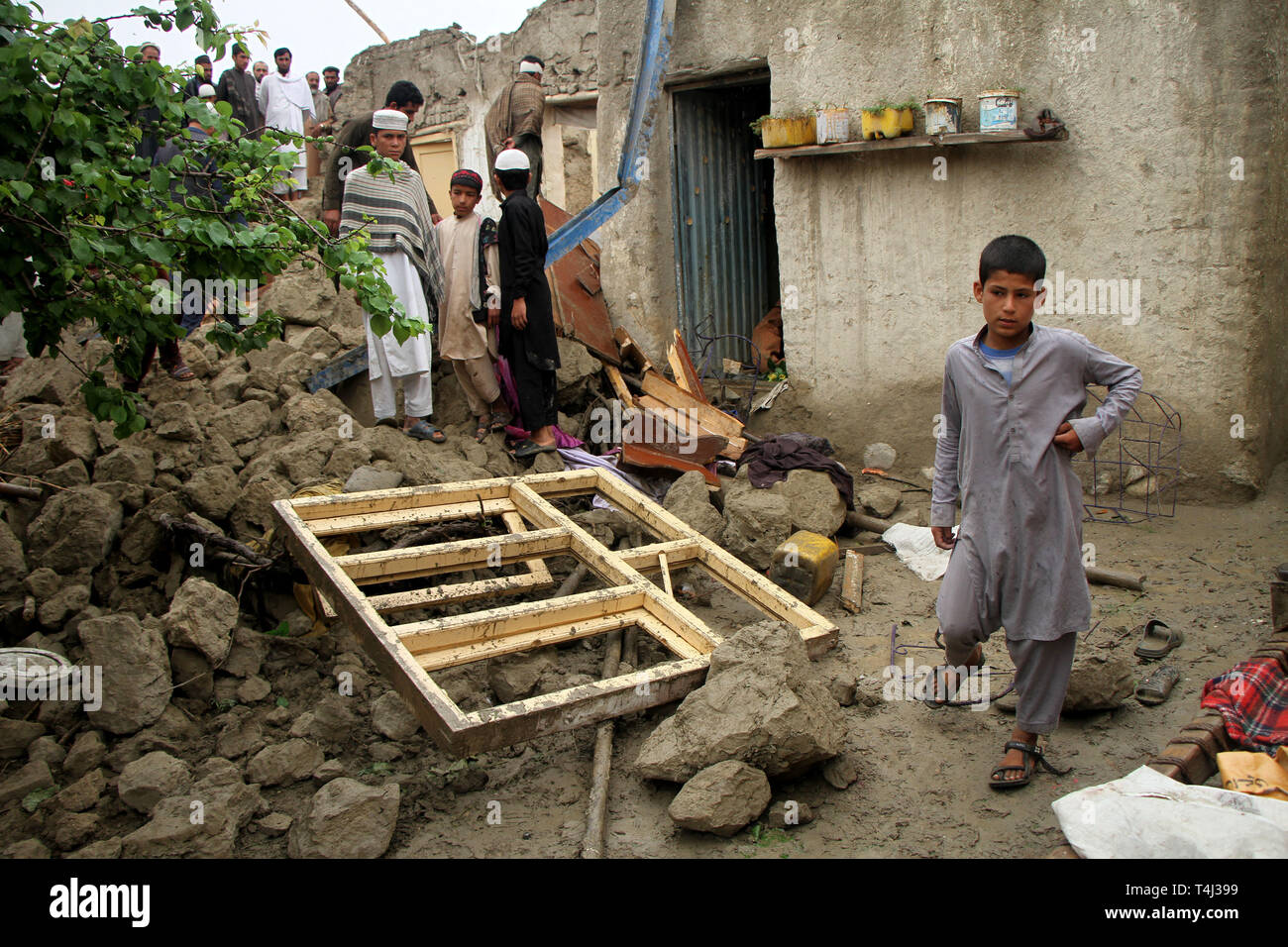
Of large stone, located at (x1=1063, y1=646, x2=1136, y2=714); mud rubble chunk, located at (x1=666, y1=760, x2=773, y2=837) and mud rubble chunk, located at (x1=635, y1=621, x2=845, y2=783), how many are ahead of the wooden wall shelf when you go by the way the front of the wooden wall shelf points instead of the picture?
3

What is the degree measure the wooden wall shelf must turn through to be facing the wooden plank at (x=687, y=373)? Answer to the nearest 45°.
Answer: approximately 135° to its right

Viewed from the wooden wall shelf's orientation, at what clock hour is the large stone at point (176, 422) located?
The large stone is roughly at 2 o'clock from the wooden wall shelf.

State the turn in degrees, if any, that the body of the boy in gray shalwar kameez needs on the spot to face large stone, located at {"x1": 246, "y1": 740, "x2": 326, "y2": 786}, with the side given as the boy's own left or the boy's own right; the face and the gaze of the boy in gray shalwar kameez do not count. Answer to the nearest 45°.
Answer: approximately 90° to the boy's own right

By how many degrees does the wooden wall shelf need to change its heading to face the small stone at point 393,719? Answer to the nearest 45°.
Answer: approximately 45° to its right

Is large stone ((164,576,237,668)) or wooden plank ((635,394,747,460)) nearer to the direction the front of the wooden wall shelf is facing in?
the large stone
